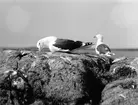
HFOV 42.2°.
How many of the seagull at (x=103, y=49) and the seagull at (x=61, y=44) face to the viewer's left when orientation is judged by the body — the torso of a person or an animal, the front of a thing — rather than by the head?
2

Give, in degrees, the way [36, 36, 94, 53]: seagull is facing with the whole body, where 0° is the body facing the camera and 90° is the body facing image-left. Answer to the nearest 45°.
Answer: approximately 90°

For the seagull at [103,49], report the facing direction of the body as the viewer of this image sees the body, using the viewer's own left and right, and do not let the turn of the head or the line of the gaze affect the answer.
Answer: facing to the left of the viewer

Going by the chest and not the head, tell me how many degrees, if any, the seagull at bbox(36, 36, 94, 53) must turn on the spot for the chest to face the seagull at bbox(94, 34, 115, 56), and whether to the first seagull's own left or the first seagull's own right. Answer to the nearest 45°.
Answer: approximately 135° to the first seagull's own right
